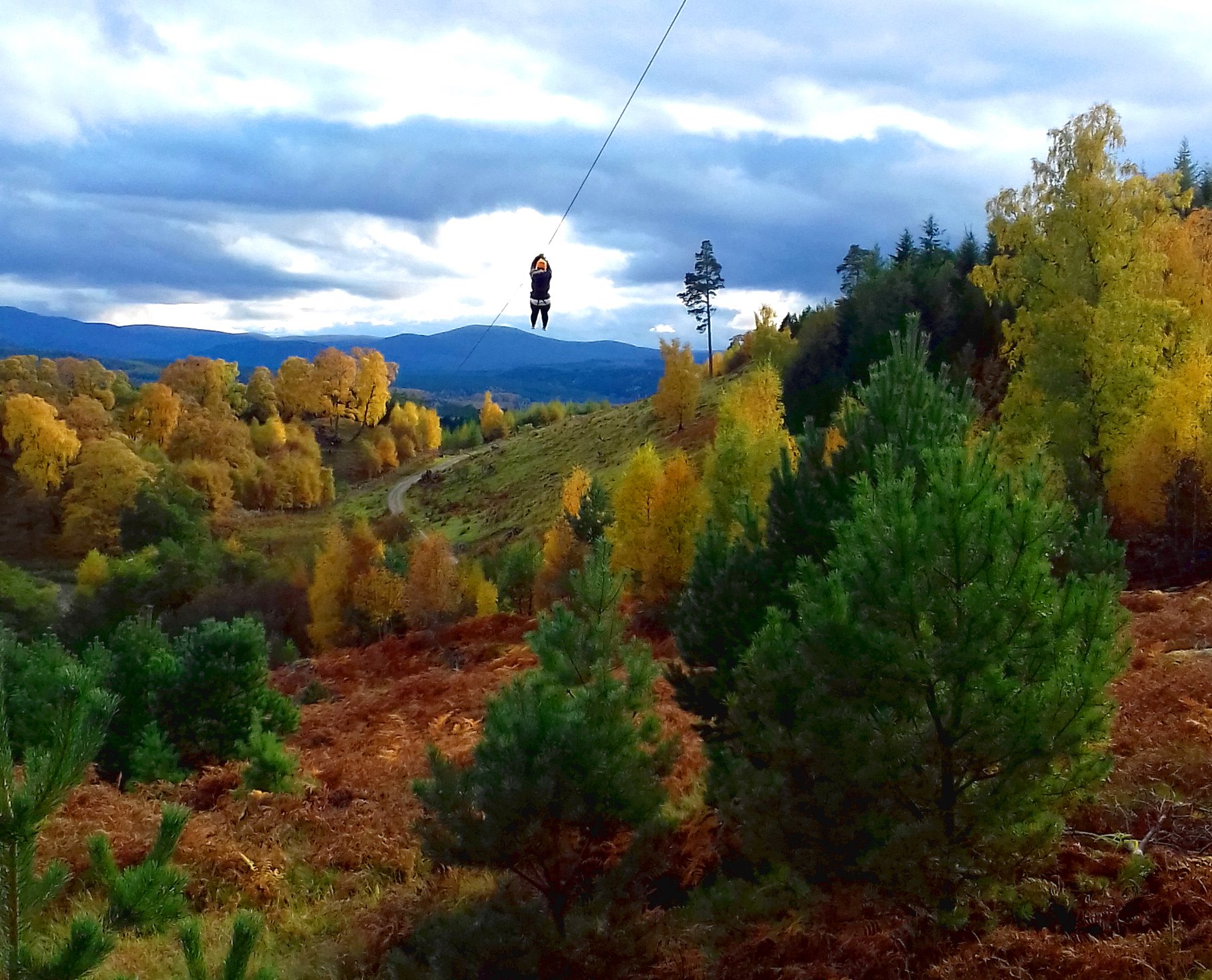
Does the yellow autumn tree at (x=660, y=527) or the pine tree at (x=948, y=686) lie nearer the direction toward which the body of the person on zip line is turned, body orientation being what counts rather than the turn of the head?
the yellow autumn tree

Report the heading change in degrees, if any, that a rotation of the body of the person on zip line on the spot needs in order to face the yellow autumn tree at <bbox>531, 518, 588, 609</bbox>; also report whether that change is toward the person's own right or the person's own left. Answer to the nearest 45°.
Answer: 0° — they already face it

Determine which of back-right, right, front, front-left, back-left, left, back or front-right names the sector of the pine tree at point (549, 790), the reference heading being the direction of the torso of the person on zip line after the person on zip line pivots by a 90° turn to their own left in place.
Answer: left

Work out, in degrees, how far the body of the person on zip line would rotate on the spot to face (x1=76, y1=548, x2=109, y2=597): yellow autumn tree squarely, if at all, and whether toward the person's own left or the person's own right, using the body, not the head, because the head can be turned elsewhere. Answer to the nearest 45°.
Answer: approximately 45° to the person's own left

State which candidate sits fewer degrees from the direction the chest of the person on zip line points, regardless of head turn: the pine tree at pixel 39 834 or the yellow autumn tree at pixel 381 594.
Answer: the yellow autumn tree

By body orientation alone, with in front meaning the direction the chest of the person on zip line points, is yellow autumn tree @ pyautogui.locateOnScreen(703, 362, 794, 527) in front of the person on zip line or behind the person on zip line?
in front

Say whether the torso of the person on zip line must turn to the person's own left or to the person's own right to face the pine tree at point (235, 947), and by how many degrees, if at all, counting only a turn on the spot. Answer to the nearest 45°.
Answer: approximately 180°

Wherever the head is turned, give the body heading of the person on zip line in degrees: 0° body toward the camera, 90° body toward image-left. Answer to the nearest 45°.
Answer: approximately 180°

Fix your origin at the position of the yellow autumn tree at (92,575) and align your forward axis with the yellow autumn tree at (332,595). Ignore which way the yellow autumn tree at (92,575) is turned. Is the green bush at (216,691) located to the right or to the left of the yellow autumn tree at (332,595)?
right

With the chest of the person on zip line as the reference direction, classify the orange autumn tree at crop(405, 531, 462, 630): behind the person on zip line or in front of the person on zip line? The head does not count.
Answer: in front

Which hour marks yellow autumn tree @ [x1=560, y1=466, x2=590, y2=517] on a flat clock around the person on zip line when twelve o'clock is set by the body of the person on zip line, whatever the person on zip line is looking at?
The yellow autumn tree is roughly at 12 o'clock from the person on zip line.
